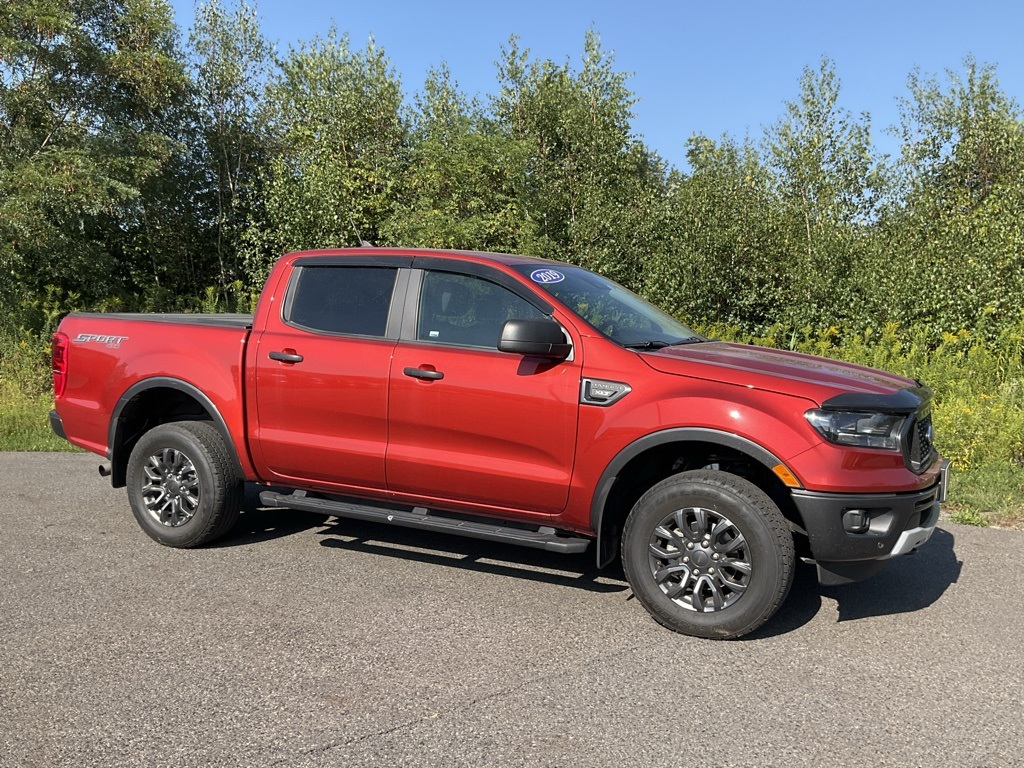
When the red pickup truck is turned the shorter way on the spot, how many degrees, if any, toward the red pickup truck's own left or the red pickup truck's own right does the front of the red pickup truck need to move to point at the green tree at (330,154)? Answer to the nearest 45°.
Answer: approximately 135° to the red pickup truck's own left

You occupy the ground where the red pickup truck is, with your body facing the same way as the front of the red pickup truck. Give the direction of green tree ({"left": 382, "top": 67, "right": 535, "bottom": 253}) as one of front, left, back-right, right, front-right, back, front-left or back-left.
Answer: back-left

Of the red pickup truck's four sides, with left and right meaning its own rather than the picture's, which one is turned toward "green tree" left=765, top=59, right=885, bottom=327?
left

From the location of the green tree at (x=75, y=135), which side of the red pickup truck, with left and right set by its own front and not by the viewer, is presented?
back

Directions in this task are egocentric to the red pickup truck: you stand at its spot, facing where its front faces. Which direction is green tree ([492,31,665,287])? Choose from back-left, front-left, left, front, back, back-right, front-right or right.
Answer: back-left

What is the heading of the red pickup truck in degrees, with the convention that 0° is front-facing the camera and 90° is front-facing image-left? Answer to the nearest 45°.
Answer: approximately 315°
